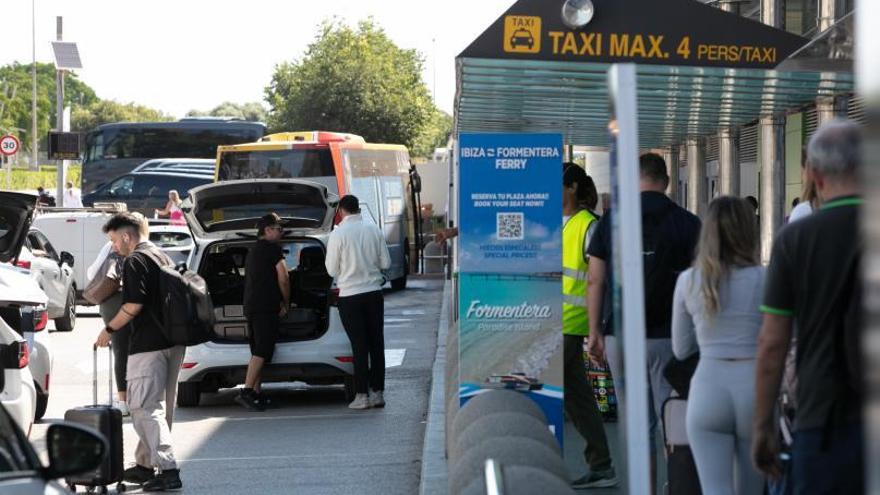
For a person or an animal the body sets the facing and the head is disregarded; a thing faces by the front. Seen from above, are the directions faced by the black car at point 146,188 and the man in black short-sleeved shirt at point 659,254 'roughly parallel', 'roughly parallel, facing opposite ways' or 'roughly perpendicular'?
roughly perpendicular

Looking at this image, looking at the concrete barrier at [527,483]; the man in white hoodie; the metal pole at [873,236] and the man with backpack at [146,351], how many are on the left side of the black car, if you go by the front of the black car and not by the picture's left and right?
4

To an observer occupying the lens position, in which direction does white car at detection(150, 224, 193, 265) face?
facing away from the viewer

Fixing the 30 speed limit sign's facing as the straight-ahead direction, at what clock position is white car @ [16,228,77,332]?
The white car is roughly at 12 o'clock from the 30 speed limit sign.

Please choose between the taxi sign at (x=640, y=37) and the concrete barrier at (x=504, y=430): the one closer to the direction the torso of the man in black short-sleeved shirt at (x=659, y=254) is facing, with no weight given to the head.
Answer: the taxi sign

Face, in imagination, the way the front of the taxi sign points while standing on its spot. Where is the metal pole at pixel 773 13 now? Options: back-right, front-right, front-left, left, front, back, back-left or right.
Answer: back

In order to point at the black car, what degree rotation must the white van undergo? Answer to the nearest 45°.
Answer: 0° — it already faces it

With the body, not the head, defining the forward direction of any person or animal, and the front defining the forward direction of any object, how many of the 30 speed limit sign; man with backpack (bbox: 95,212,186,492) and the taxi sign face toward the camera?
2

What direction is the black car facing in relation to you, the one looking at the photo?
facing to the left of the viewer

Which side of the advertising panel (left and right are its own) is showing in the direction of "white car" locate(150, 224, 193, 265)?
back

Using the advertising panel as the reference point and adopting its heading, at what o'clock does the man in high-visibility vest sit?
The man in high-visibility vest is roughly at 8 o'clock from the advertising panel.

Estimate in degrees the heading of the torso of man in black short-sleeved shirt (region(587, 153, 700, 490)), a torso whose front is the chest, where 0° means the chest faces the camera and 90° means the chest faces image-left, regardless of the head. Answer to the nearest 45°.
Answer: approximately 180°

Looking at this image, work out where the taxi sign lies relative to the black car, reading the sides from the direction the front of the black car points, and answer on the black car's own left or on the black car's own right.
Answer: on the black car's own left

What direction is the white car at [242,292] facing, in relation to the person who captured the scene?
facing away from the viewer

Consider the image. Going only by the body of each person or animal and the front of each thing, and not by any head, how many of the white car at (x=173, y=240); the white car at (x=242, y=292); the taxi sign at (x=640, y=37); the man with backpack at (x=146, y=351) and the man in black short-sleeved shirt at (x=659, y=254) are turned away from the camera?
3
